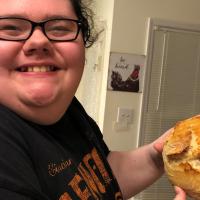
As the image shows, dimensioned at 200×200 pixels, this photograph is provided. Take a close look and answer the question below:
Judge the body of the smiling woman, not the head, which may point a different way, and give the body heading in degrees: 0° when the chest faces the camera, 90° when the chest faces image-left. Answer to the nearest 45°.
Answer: approximately 315°
